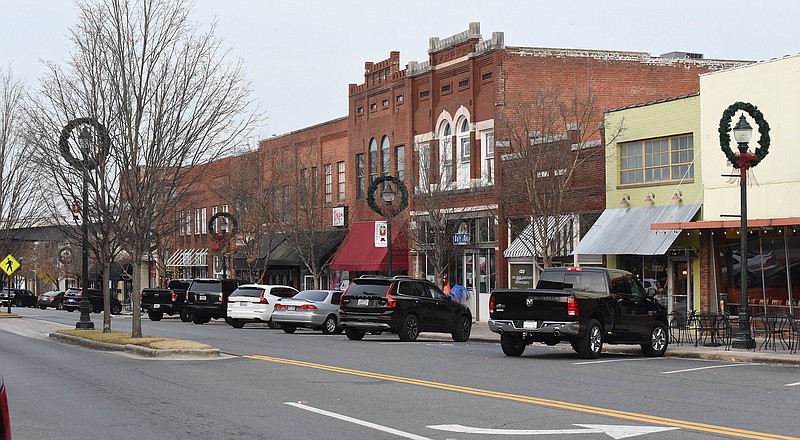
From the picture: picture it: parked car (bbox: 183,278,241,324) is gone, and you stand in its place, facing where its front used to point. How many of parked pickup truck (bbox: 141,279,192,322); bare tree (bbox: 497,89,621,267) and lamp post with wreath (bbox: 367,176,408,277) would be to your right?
2

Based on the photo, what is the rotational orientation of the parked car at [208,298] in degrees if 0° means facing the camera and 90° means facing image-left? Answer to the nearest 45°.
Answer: approximately 225°

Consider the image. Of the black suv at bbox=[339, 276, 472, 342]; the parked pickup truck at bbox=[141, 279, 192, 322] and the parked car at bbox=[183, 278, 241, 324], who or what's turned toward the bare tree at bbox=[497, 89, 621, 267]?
the black suv

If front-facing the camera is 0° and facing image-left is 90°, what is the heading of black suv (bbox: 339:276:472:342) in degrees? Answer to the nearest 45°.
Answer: approximately 225°

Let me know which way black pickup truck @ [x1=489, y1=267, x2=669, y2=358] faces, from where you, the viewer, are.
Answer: facing away from the viewer and to the right of the viewer

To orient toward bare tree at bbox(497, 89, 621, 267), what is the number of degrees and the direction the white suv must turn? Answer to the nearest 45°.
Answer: approximately 90° to its right

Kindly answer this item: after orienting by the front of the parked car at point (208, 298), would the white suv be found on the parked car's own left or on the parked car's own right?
on the parked car's own right

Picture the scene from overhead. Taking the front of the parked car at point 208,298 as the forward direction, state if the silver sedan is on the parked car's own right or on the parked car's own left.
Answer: on the parked car's own right

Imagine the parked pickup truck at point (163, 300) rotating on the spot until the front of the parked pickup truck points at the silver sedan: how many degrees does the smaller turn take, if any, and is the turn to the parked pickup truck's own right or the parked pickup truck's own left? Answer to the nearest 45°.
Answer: approximately 135° to the parked pickup truck's own right
